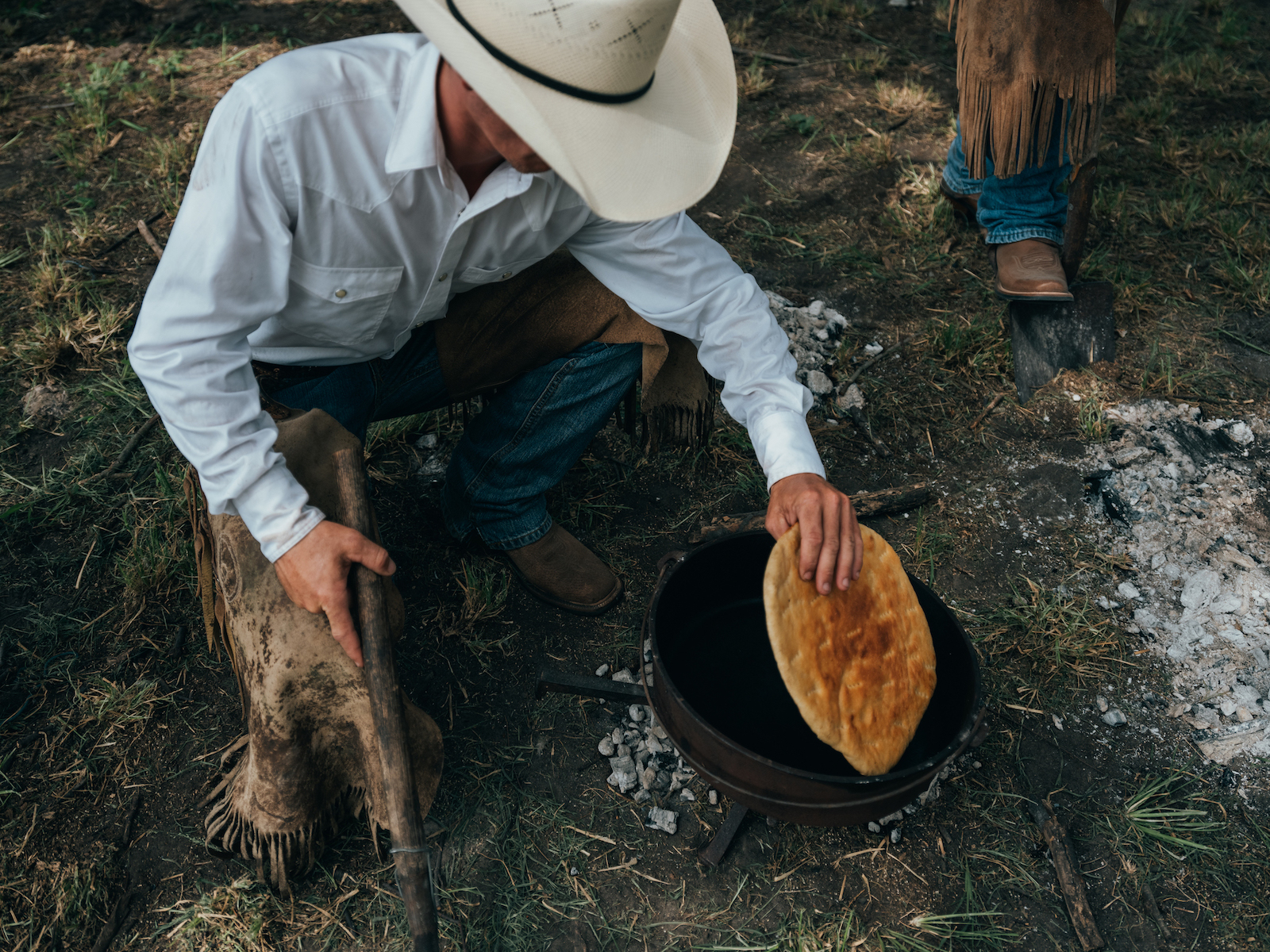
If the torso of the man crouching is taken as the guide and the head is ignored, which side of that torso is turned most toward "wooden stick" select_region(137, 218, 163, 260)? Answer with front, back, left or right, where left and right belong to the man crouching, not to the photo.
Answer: back

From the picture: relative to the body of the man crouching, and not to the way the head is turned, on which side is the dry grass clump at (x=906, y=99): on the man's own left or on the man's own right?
on the man's own left

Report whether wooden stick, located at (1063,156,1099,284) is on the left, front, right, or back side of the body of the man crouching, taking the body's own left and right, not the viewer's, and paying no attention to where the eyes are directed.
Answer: left

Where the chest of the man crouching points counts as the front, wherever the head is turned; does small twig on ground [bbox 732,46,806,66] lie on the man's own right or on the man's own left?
on the man's own left

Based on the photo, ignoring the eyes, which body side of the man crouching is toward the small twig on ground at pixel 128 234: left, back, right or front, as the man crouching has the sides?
back

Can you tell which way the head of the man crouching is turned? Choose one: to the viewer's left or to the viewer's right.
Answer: to the viewer's right

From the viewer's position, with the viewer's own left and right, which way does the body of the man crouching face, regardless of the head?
facing the viewer and to the right of the viewer

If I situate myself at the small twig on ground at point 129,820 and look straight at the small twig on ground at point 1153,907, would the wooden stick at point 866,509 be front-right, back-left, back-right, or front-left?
front-left

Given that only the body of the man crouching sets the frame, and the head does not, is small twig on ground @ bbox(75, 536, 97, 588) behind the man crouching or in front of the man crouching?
behind
